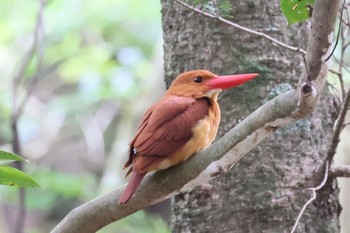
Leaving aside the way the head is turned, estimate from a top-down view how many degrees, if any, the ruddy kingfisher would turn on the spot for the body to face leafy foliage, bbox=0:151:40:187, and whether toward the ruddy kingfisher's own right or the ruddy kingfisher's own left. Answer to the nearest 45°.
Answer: approximately 135° to the ruddy kingfisher's own right

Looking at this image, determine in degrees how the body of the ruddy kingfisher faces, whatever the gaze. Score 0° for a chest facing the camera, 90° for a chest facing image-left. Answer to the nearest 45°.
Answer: approximately 270°
